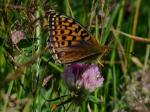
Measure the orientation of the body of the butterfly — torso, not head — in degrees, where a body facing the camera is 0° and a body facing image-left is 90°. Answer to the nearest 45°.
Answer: approximately 270°
